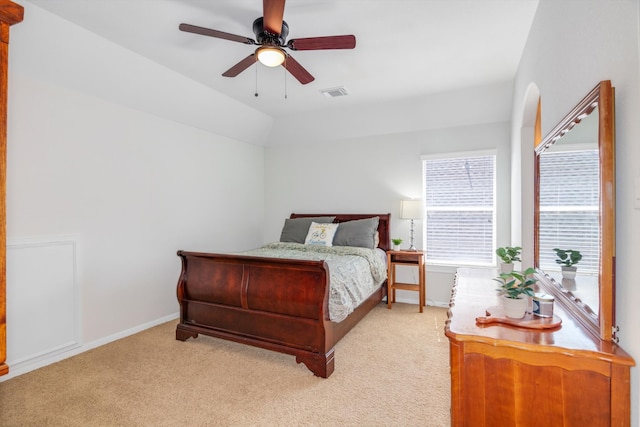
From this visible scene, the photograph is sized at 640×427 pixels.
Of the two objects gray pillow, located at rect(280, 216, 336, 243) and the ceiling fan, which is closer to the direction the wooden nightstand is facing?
the ceiling fan

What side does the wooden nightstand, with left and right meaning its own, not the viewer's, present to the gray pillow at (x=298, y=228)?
right

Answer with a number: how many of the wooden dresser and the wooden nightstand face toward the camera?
1

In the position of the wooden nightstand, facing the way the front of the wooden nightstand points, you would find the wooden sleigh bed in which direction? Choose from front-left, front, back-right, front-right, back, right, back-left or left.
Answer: front-right

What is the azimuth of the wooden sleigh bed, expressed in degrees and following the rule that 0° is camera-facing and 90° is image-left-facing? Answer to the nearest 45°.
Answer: approximately 45°

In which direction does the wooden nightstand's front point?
toward the camera

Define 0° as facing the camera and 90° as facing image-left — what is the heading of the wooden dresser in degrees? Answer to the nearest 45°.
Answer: approximately 90°

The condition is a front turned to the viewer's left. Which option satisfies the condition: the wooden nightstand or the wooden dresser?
the wooden dresser

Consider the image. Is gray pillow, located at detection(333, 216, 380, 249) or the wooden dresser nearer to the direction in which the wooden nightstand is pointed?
the wooden dresser

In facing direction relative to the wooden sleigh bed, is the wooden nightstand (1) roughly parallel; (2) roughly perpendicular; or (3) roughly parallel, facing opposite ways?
roughly parallel

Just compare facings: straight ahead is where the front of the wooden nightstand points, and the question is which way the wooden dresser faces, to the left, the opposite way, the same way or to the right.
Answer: to the right
